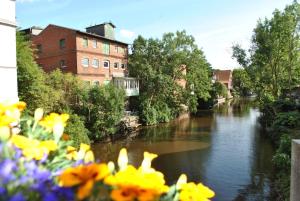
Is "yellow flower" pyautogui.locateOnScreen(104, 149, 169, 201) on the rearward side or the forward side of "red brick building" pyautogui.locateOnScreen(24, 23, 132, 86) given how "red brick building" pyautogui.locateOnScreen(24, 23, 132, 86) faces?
on the forward side

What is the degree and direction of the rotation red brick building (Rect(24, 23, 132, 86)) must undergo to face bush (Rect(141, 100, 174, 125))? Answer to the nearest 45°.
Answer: approximately 45° to its left

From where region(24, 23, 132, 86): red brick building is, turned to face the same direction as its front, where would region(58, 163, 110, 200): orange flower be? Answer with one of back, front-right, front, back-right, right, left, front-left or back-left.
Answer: front-right

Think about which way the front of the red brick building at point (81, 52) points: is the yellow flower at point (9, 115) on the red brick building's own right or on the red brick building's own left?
on the red brick building's own right

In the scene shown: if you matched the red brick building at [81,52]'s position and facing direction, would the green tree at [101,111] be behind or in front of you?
in front

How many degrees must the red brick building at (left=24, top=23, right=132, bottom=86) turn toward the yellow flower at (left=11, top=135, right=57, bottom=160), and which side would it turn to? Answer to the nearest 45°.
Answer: approximately 45° to its right

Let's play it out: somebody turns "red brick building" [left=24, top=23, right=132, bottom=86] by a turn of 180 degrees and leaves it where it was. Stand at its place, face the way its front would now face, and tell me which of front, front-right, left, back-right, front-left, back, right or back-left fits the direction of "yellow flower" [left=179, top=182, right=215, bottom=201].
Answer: back-left

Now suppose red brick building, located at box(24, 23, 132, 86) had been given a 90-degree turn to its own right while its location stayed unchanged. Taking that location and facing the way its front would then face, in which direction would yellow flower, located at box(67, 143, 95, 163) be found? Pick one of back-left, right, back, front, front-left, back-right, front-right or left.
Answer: front-left

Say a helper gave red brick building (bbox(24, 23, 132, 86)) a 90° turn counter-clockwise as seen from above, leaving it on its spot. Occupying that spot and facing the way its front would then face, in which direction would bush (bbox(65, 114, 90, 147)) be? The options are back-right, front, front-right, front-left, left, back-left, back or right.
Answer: back-right

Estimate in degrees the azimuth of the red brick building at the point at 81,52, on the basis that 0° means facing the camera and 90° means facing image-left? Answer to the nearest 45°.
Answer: approximately 315°
